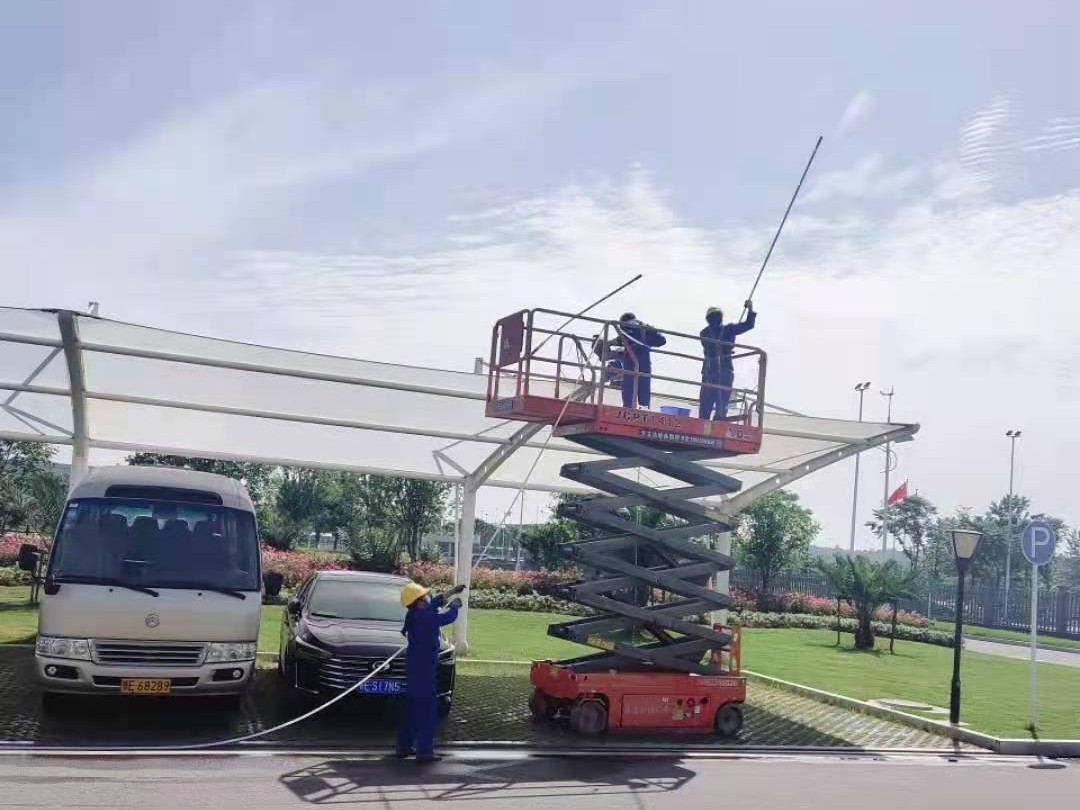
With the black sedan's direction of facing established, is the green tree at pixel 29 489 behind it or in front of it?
behind

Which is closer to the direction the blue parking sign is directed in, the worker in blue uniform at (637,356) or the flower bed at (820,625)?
the worker in blue uniform

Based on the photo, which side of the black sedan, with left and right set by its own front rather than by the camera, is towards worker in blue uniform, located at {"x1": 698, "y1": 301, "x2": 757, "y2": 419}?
left

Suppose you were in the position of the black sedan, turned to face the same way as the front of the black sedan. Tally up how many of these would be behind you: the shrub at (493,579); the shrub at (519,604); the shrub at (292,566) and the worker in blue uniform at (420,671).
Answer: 3

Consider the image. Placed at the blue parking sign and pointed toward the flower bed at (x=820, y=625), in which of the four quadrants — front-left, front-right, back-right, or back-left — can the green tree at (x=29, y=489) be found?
front-left

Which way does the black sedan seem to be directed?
toward the camera

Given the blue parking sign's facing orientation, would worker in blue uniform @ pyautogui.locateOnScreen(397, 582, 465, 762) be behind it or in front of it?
in front

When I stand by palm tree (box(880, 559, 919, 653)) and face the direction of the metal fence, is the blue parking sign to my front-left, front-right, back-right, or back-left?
back-right

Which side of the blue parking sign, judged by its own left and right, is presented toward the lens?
front

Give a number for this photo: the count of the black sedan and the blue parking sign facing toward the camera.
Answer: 2

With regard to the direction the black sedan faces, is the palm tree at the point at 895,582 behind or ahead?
behind
